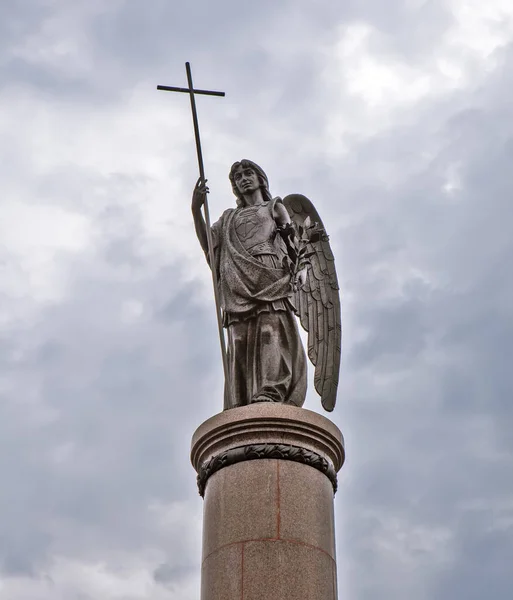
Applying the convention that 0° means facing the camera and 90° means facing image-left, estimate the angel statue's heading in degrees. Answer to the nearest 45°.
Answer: approximately 45°
